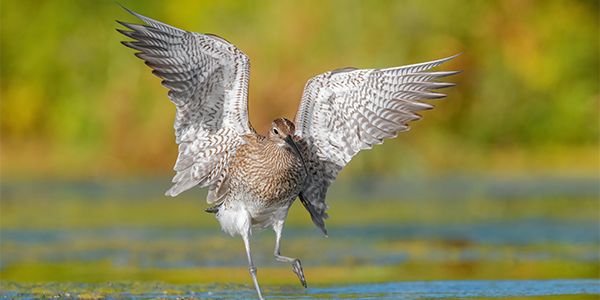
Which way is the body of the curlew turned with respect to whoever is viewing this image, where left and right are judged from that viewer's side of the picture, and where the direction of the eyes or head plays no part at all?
facing the viewer and to the right of the viewer
